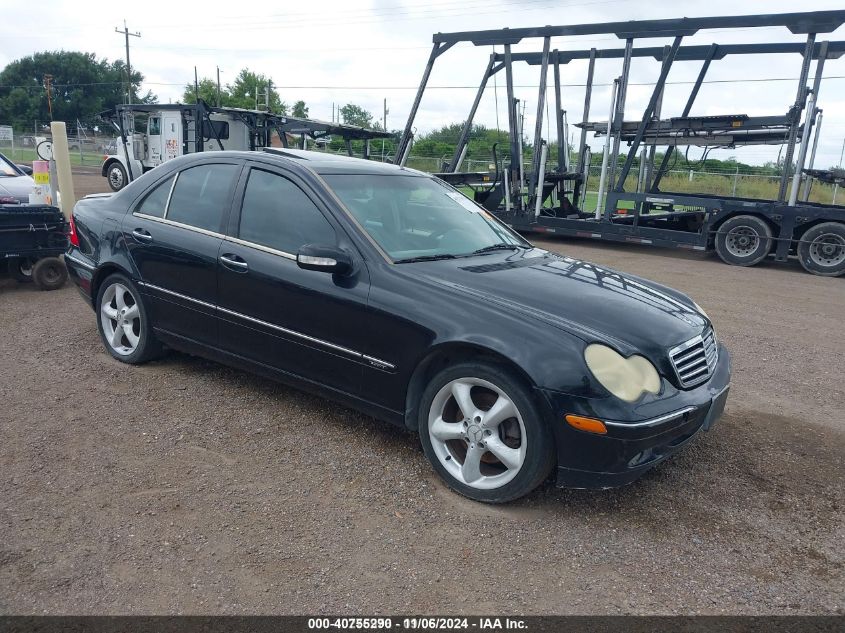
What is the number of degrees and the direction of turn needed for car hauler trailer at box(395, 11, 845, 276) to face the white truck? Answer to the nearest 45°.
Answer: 0° — it already faces it

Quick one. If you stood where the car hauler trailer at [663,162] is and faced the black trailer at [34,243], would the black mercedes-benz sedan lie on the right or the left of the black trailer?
left

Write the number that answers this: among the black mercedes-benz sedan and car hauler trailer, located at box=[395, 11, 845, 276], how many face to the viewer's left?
1

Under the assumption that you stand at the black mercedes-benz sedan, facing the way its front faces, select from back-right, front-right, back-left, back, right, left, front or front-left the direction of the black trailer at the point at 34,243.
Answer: back

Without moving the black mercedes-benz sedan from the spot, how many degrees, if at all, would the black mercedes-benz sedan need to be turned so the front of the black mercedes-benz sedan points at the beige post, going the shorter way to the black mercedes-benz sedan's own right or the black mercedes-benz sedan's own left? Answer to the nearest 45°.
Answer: approximately 180°

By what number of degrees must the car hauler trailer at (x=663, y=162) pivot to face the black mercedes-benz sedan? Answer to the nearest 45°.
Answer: approximately 90° to its left

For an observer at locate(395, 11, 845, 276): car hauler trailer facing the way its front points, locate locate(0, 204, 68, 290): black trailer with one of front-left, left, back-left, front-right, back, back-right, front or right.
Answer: front-left

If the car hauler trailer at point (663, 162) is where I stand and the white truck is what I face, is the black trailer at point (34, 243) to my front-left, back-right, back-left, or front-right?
front-left

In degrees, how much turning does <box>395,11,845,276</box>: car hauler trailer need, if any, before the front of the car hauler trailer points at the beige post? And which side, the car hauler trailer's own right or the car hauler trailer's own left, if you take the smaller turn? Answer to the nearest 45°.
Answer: approximately 45° to the car hauler trailer's own left

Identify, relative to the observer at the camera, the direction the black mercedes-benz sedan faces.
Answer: facing the viewer and to the right of the viewer

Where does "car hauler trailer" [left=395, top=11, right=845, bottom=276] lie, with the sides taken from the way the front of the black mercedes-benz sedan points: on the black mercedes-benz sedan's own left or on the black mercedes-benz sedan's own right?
on the black mercedes-benz sedan's own left

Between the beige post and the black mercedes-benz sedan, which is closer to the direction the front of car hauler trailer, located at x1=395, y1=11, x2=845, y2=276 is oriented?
the beige post

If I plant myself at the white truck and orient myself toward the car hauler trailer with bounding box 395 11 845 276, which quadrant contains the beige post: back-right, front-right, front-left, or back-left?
front-right

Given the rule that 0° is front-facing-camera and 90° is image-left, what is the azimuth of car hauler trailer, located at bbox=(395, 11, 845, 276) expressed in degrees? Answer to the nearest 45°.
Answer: approximately 90°
